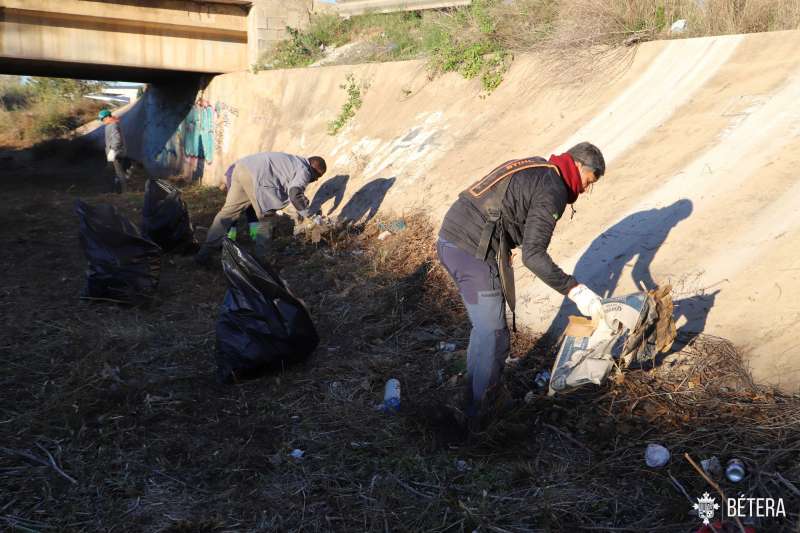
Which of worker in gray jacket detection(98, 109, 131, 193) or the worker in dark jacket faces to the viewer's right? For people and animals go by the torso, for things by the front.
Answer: the worker in dark jacket

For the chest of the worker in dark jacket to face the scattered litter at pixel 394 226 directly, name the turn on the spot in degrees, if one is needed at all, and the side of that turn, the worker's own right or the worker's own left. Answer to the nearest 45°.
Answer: approximately 90° to the worker's own left

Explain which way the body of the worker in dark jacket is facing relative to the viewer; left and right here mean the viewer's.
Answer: facing to the right of the viewer

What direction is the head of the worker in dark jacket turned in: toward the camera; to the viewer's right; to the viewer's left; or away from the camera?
to the viewer's right

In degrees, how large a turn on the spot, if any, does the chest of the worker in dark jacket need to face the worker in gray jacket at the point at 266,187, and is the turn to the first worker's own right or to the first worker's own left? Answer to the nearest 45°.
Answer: approximately 135° to the first worker's own left
